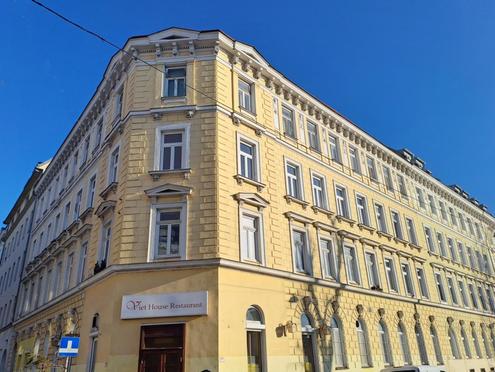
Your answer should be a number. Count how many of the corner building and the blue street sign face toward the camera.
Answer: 2

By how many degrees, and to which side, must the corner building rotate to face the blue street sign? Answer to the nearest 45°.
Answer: approximately 45° to its right

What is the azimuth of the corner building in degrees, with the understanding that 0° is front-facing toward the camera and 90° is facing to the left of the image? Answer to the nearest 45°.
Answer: approximately 0°

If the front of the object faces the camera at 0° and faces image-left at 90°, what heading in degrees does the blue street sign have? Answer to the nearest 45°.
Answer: approximately 0°
